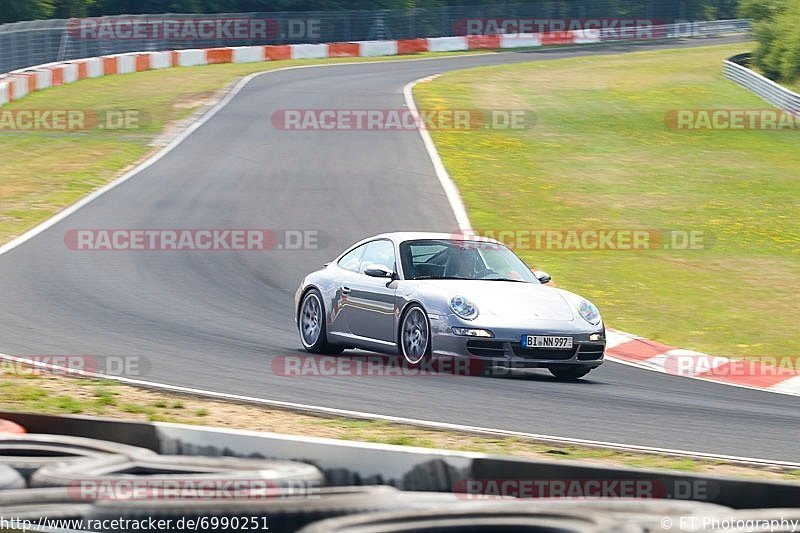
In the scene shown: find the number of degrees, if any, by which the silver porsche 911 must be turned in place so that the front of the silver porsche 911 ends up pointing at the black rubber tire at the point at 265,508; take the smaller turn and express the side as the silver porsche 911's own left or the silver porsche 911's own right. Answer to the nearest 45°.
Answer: approximately 45° to the silver porsche 911's own right

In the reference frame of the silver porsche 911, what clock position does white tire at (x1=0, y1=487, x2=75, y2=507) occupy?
The white tire is roughly at 2 o'clock from the silver porsche 911.

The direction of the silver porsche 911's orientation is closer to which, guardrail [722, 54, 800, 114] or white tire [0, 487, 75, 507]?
the white tire

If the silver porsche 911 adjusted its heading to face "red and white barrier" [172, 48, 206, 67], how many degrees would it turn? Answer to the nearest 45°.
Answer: approximately 135° to its left

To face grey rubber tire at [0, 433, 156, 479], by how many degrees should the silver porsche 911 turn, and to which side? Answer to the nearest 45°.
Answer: approximately 45° to its right

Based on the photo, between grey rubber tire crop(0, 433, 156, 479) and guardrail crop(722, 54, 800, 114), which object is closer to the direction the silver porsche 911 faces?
the grey rubber tire

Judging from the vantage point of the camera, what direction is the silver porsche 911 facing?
facing the viewer and to the right of the viewer

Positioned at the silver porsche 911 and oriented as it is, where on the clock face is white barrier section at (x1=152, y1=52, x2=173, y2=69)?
The white barrier section is roughly at 7 o'clock from the silver porsche 911.

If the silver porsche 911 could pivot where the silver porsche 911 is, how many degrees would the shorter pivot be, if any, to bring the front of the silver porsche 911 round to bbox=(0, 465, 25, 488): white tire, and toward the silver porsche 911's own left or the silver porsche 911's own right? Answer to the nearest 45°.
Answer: approximately 45° to the silver porsche 911's own right

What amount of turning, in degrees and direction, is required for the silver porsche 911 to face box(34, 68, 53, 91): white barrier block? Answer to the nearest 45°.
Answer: approximately 180°

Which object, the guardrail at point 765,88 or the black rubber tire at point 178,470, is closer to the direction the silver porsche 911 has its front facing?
the black rubber tire

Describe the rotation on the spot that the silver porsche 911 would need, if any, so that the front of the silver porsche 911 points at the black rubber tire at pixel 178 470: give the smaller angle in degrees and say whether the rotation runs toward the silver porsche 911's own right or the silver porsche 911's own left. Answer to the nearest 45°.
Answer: approximately 45° to the silver porsche 911's own right
